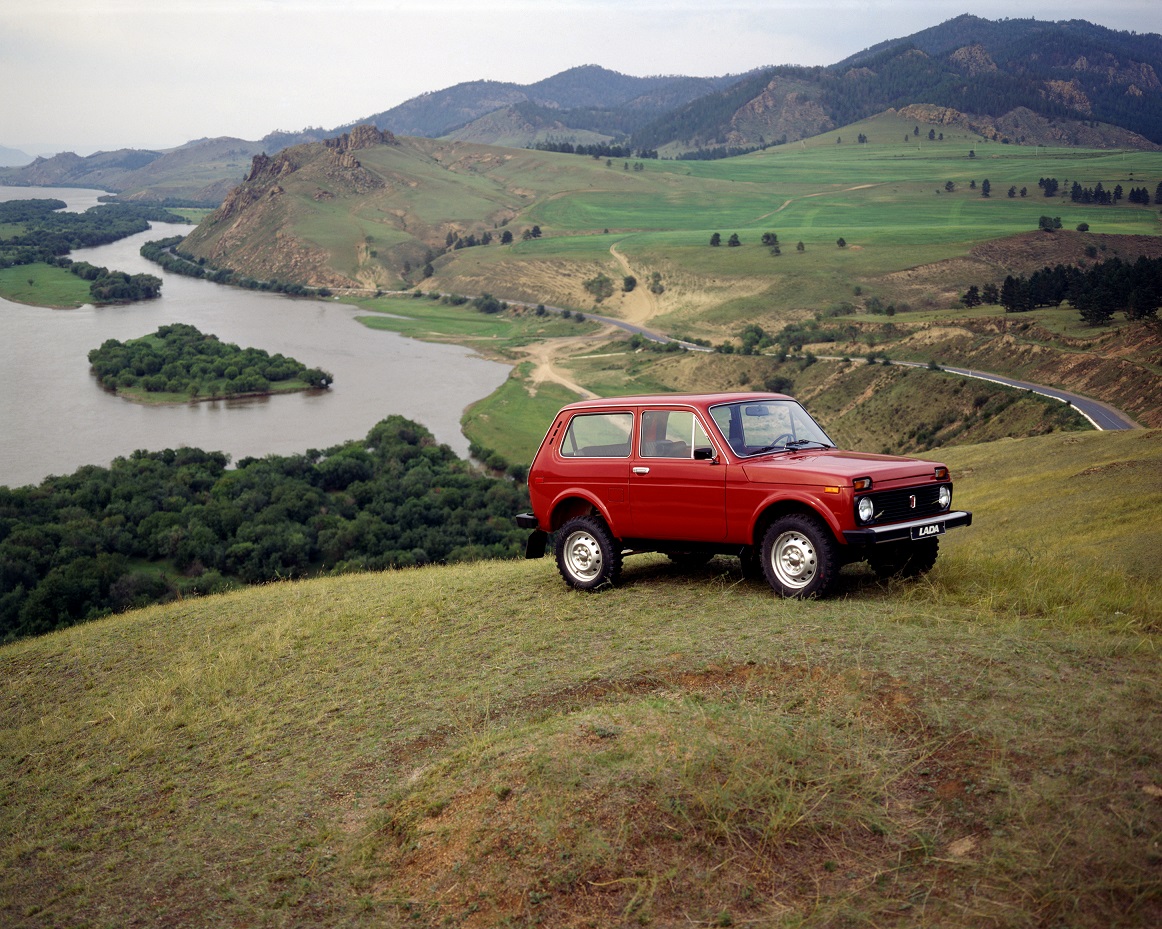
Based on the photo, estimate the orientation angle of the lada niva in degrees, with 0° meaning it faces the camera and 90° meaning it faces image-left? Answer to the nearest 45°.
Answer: approximately 315°
